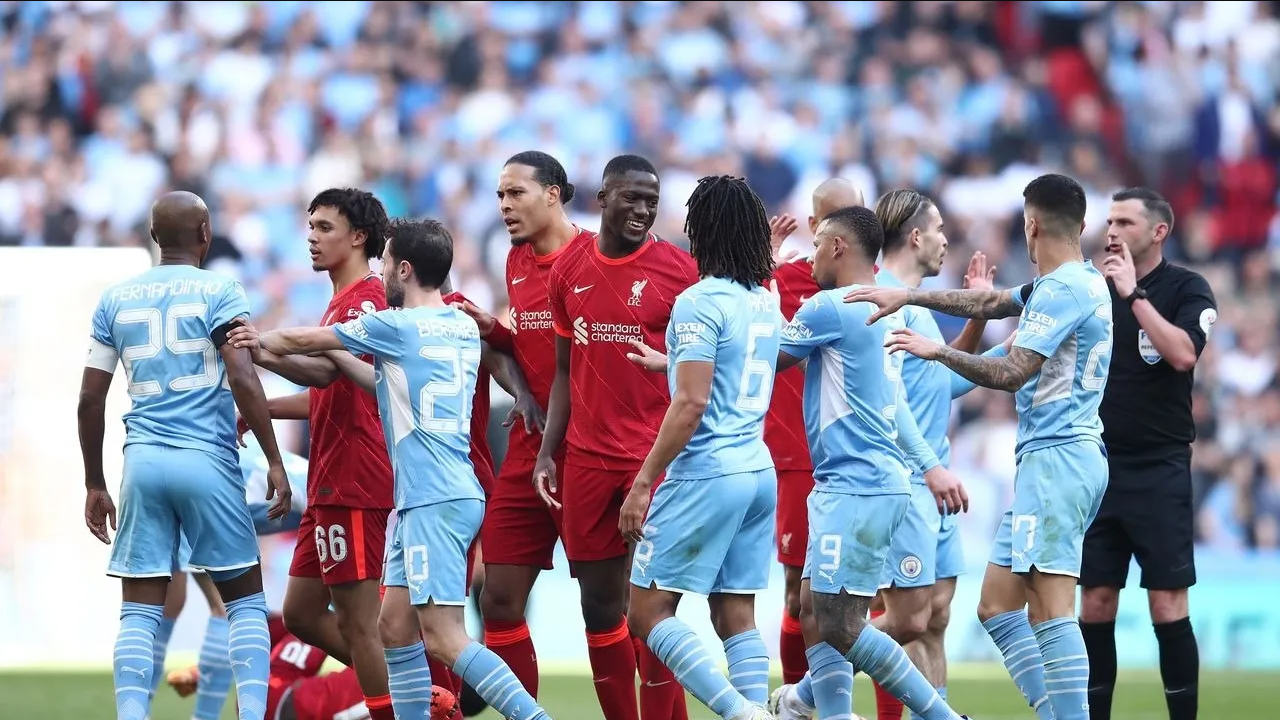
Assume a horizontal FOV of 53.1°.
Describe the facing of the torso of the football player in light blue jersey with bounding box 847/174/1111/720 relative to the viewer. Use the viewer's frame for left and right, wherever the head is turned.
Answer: facing away from the viewer and to the left of the viewer

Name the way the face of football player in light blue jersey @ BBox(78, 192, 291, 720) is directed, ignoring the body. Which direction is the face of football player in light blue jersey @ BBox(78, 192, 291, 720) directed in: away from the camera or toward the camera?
away from the camera

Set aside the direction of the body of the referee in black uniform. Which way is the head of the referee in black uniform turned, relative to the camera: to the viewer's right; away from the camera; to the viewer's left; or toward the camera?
to the viewer's left

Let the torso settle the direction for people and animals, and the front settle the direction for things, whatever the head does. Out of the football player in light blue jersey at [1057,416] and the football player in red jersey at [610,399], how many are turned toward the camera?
1

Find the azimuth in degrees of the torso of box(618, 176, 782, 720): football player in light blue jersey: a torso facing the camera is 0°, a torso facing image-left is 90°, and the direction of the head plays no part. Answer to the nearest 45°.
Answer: approximately 135°

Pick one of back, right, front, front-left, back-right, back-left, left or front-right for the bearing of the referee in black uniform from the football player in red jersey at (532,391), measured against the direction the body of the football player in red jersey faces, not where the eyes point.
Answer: back-left

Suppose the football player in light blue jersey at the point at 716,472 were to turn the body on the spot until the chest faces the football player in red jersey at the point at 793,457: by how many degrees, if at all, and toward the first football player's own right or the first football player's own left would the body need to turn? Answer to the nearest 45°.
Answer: approximately 45° to the first football player's own right
